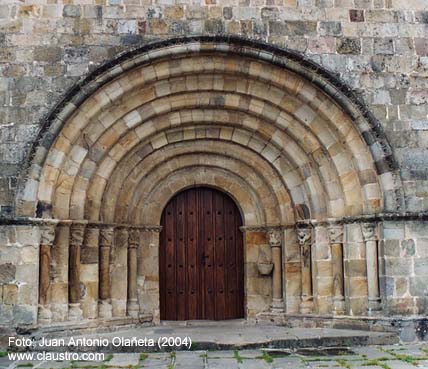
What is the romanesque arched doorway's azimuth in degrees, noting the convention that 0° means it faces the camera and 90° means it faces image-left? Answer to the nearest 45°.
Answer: approximately 0°
